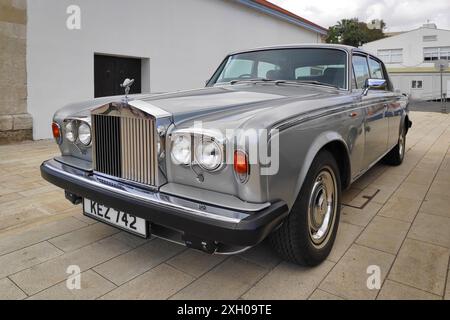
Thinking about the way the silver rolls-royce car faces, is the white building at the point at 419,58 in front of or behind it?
behind

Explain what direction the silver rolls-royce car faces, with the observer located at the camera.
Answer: facing the viewer and to the left of the viewer

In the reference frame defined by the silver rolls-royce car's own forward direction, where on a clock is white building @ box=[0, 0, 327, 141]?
The white building is roughly at 4 o'clock from the silver rolls-royce car.
